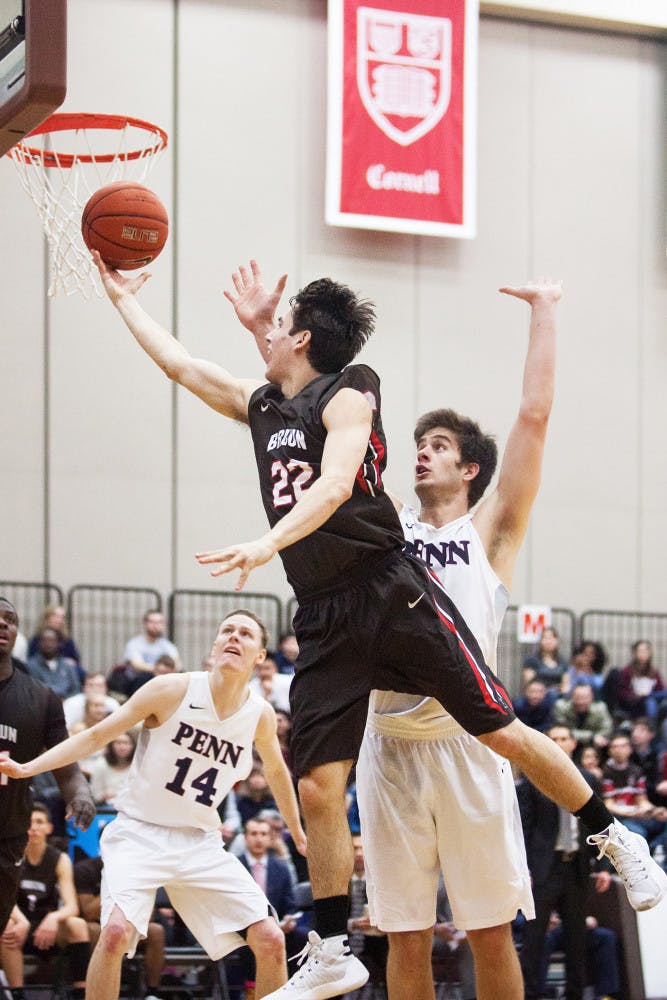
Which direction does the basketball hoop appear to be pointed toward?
to the viewer's right

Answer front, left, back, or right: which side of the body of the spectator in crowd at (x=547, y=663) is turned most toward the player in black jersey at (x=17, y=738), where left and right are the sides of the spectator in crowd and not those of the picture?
front

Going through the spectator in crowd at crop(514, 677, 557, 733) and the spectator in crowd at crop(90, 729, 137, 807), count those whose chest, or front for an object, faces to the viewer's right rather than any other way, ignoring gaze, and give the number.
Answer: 0

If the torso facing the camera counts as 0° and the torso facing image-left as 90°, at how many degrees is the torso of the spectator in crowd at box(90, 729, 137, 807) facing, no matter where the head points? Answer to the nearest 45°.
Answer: approximately 0°

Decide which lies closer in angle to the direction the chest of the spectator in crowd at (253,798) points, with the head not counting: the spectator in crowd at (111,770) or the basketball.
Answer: the basketball

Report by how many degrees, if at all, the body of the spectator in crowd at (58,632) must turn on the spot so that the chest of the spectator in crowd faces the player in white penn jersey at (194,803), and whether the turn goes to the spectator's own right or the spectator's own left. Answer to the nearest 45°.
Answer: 0° — they already face them

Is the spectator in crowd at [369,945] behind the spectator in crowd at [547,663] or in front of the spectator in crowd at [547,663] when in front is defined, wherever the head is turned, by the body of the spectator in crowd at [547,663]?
in front
